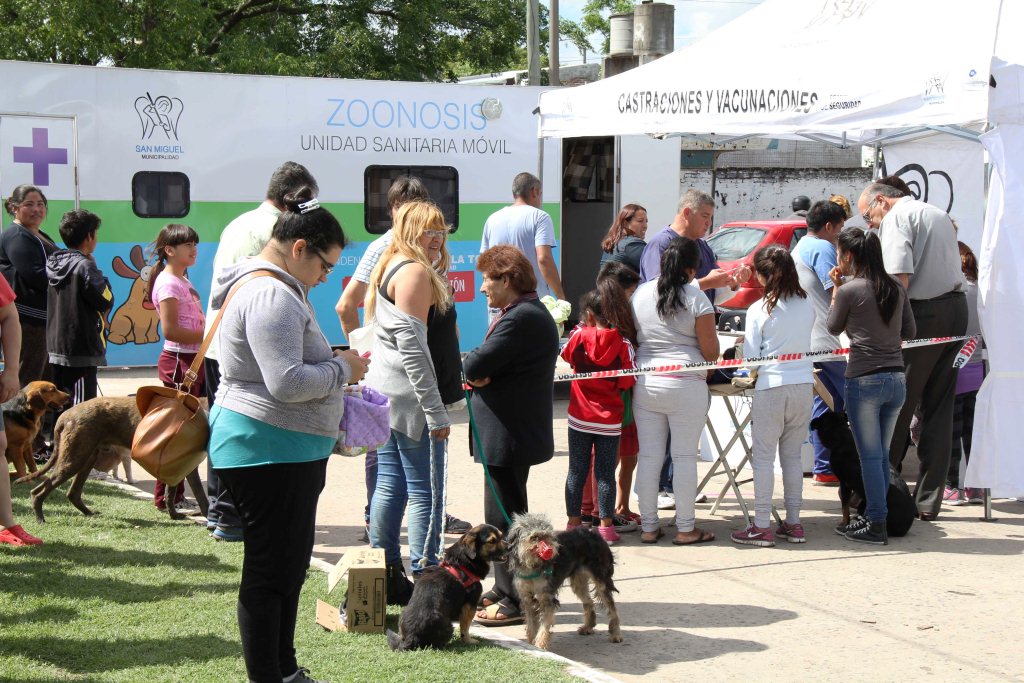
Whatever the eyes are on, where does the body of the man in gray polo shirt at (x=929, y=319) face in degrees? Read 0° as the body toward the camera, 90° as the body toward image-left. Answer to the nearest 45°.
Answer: approximately 135°

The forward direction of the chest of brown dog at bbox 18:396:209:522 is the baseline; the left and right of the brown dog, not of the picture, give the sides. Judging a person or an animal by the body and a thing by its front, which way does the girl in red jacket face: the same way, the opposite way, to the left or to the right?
to the left

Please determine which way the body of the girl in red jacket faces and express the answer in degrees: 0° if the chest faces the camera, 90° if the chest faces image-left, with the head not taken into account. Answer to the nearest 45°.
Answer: approximately 180°

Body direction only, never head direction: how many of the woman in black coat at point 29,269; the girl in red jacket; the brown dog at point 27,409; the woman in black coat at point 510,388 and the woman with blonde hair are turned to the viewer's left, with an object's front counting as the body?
1

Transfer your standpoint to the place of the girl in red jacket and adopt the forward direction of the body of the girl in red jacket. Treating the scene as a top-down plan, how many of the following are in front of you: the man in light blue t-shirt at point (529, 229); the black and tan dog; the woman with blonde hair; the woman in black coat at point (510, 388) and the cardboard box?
1

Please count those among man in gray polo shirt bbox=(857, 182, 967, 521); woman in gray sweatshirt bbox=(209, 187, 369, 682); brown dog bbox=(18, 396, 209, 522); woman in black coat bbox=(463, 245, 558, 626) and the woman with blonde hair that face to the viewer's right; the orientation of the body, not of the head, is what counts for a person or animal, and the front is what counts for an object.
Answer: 3

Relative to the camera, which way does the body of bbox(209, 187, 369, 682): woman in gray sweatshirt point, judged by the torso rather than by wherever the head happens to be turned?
to the viewer's right

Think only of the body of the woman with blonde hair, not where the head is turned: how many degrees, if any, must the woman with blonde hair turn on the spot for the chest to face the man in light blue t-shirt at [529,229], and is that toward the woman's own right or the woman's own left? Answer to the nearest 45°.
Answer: approximately 90° to the woman's own left

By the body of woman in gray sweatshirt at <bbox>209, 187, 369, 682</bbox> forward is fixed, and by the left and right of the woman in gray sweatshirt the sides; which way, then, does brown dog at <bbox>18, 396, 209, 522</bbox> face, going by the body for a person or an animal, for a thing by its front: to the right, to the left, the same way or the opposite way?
the same way

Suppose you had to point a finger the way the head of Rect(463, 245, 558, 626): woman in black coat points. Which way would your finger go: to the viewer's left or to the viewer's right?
to the viewer's left

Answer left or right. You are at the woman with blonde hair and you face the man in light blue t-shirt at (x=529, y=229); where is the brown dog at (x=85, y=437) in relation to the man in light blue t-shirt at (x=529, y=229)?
left

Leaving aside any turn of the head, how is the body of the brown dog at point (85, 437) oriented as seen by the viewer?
to the viewer's right

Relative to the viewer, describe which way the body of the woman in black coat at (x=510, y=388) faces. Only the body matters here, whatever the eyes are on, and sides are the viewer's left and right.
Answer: facing to the left of the viewer

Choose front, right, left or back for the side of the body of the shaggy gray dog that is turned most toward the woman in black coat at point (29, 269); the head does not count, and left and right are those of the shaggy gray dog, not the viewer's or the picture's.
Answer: right

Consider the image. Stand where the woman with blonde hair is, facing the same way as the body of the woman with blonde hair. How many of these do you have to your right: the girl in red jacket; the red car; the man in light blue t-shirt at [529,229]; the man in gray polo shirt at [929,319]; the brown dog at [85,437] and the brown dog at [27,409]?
0

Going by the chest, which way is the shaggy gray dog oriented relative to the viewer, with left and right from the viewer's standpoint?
facing the viewer and to the left of the viewer

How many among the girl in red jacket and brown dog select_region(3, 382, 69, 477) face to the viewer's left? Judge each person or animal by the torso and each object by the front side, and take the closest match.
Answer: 0
